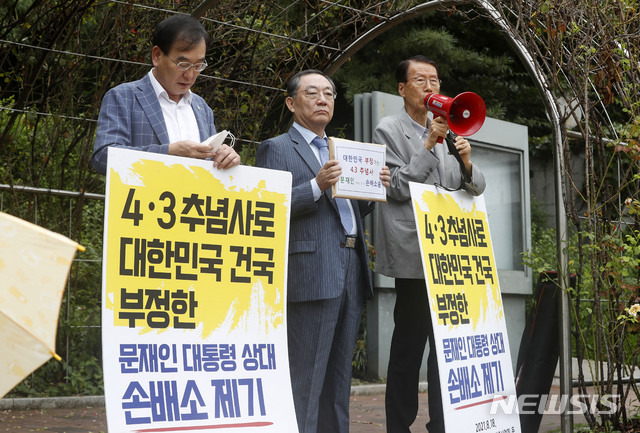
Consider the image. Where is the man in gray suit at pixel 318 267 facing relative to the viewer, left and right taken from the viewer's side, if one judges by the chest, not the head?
facing the viewer and to the right of the viewer

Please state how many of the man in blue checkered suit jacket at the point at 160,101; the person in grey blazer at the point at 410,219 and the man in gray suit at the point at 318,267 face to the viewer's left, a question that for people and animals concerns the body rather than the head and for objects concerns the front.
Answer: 0

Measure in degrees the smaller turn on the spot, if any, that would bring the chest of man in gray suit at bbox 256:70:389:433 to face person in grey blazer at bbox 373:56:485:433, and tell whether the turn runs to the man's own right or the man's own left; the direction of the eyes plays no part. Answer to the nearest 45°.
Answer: approximately 90° to the man's own left

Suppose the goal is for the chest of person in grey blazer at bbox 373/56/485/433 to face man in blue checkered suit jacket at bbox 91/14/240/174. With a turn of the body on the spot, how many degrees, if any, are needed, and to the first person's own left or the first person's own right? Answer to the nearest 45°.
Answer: approximately 90° to the first person's own right

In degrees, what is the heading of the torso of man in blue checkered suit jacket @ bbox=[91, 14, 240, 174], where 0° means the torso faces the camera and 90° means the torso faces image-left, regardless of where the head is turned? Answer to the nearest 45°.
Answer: approximately 315°

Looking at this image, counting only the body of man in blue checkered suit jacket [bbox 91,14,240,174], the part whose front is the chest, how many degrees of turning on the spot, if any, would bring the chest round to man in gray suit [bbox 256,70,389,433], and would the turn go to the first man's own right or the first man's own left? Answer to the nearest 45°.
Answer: approximately 90° to the first man's own left

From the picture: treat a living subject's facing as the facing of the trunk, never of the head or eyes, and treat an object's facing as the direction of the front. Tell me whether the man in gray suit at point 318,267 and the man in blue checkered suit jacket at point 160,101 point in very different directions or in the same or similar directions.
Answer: same or similar directions

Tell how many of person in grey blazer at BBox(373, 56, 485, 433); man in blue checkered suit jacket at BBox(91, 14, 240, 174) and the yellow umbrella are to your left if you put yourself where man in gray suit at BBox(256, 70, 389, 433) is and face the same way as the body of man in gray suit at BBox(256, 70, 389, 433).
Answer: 1

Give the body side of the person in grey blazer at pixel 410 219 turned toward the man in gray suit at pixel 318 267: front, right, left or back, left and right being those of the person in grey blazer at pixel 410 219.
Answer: right

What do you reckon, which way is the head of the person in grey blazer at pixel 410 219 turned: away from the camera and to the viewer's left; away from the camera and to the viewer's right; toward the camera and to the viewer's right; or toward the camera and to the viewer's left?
toward the camera and to the viewer's right

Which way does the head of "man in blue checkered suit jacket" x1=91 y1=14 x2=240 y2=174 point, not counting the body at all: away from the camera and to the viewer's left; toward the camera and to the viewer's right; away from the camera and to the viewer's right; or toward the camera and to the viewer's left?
toward the camera and to the viewer's right
